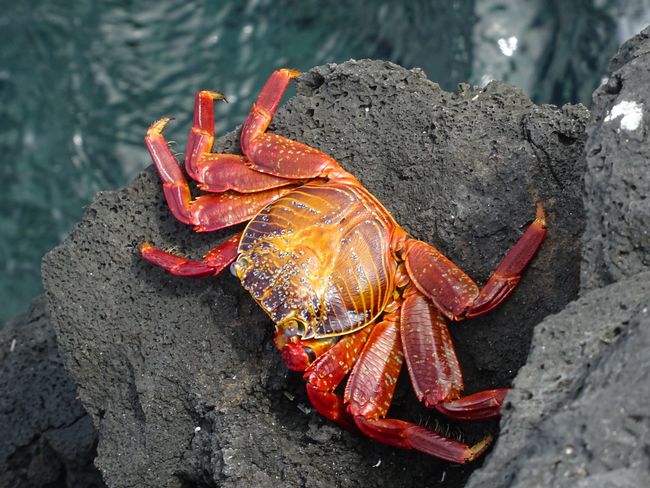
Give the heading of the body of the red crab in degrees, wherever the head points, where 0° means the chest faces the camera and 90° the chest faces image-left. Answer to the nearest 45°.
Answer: approximately 45°

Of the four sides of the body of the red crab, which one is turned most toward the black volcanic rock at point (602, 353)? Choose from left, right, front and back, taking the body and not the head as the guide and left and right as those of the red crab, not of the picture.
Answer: left
